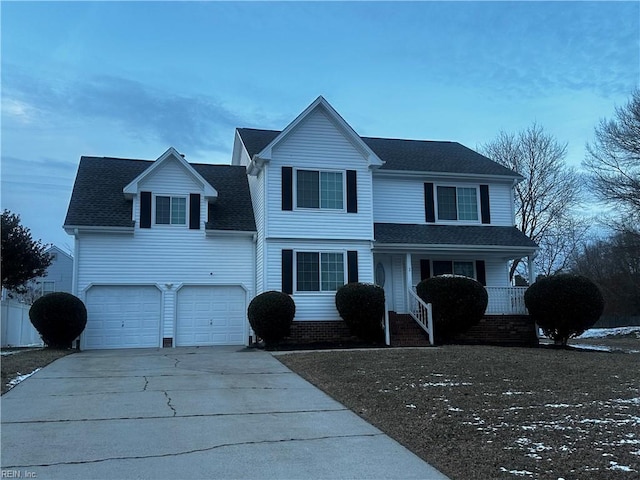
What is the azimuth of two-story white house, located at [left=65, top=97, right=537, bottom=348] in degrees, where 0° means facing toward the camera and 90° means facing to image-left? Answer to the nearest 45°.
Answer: approximately 0°

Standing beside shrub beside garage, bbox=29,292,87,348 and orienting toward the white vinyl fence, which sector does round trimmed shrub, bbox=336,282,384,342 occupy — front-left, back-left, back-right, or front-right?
back-right

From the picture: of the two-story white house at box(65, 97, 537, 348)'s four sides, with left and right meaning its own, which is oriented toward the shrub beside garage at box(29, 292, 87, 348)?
right

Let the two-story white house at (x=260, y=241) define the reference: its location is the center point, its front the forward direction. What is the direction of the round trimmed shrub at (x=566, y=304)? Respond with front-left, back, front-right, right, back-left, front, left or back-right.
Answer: left

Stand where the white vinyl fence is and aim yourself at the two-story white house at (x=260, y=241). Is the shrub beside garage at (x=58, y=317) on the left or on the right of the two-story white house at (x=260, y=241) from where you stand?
right

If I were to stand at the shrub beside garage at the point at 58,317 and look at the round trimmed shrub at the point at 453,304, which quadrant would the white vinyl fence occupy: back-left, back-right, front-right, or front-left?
back-left

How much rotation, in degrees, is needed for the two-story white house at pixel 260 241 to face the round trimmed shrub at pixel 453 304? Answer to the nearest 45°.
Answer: approximately 90° to its left
